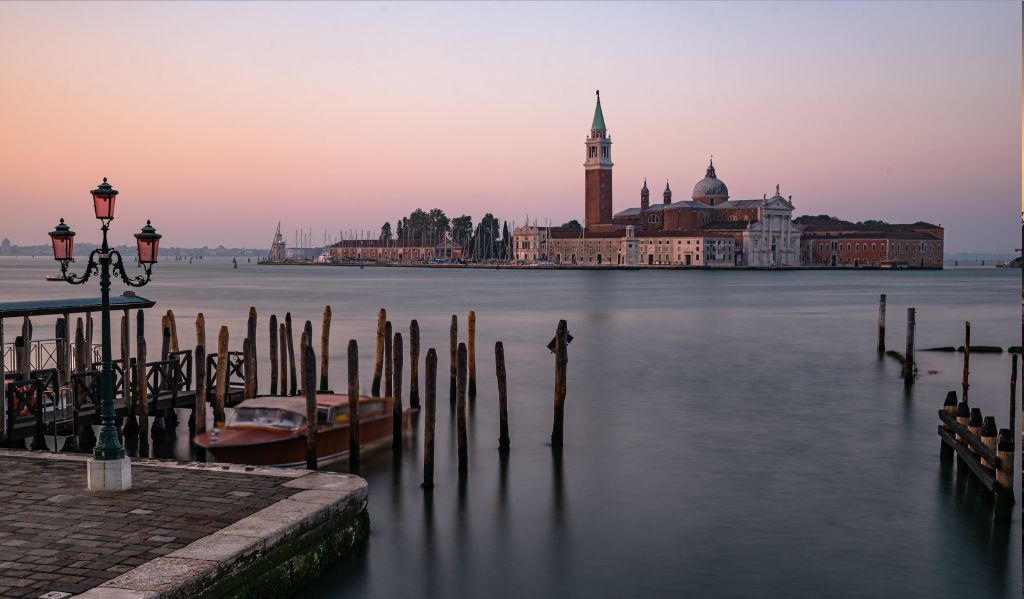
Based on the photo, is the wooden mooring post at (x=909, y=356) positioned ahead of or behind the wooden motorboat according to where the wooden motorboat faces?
behind

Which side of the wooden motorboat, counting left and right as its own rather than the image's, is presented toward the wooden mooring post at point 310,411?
left

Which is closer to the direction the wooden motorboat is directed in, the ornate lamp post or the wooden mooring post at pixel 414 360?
the ornate lamp post

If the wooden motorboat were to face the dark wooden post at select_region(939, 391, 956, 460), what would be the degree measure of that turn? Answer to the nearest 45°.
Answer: approximately 135° to its left

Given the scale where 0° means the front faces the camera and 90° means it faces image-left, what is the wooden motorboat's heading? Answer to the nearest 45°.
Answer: approximately 45°

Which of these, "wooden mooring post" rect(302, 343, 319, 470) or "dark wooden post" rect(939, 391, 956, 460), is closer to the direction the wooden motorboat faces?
the wooden mooring post

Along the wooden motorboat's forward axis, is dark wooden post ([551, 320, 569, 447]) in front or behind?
behind

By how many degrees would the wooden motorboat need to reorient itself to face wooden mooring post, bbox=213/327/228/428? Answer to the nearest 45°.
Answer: approximately 90° to its right

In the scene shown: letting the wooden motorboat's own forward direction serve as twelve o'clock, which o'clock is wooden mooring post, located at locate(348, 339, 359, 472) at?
The wooden mooring post is roughly at 8 o'clock from the wooden motorboat.
